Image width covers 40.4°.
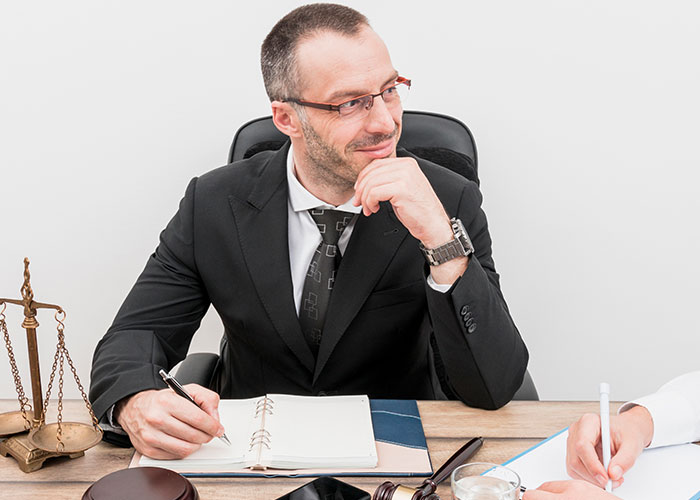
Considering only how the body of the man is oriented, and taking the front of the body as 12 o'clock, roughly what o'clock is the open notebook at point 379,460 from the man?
The open notebook is roughly at 12 o'clock from the man.

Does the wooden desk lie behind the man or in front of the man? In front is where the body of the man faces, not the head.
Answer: in front

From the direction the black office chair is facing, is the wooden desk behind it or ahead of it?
ahead

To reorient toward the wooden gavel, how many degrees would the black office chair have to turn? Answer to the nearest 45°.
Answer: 0° — it already faces it

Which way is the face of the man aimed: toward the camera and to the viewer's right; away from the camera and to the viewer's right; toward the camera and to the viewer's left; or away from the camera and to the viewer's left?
toward the camera and to the viewer's right

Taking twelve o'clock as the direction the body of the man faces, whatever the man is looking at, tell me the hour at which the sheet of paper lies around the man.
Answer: The sheet of paper is roughly at 11 o'clock from the man.

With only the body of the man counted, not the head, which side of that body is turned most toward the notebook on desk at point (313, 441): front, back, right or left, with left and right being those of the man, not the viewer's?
front

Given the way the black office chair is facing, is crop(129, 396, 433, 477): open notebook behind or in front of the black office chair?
in front

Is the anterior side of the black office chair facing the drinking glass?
yes

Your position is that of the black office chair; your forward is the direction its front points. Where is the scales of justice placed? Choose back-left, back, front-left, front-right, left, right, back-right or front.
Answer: front-right

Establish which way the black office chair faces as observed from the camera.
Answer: facing the viewer

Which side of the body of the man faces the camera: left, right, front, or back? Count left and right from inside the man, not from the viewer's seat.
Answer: front
